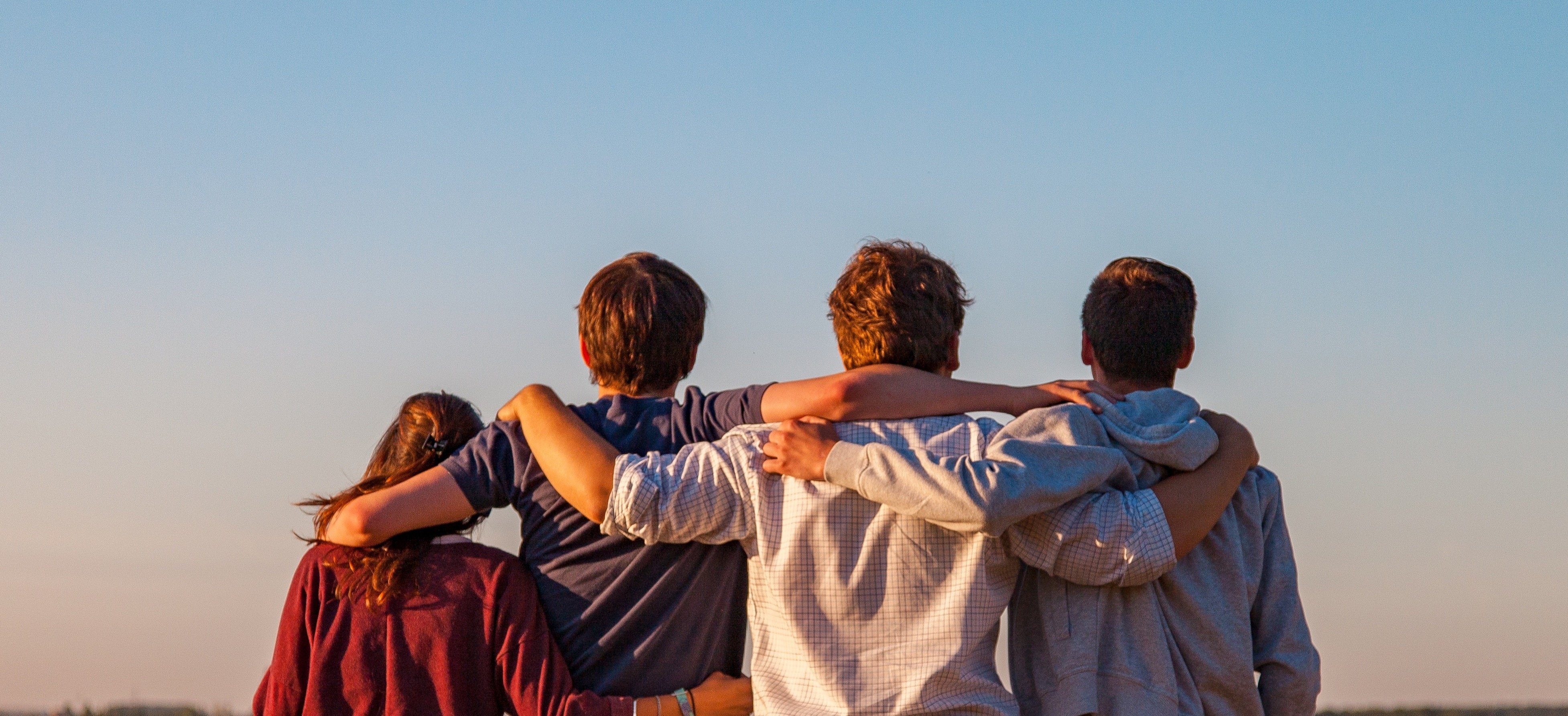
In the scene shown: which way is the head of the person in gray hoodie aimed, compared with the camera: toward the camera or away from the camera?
away from the camera

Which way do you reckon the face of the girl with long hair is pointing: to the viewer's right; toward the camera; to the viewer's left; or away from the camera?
away from the camera

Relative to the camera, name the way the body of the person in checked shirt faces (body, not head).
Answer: away from the camera

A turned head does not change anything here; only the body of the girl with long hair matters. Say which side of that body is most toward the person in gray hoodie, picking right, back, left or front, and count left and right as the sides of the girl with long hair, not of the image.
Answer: right

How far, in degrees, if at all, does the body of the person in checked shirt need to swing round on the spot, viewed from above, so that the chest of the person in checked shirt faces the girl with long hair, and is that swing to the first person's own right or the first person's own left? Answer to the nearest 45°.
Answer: approximately 90° to the first person's own left

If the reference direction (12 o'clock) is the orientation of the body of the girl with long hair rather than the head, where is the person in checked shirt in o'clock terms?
The person in checked shirt is roughly at 4 o'clock from the girl with long hair.

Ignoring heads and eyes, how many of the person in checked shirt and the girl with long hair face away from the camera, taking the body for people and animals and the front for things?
2

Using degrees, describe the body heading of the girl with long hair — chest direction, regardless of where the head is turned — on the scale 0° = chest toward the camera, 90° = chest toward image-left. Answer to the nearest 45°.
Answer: approximately 180°
